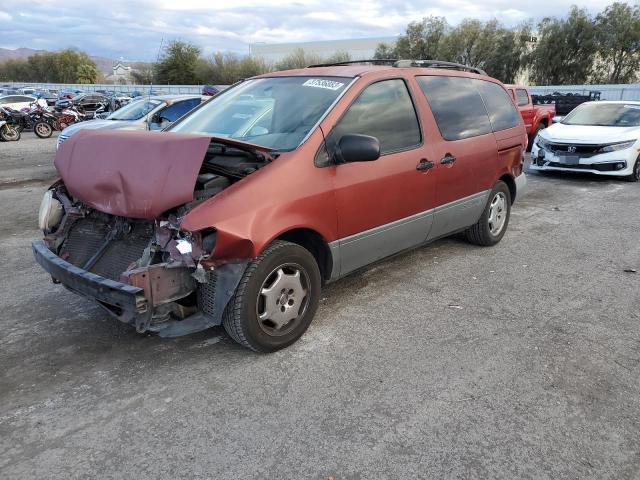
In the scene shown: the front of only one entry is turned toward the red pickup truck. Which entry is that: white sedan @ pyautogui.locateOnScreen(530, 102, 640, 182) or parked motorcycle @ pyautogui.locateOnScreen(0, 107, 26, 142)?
the parked motorcycle

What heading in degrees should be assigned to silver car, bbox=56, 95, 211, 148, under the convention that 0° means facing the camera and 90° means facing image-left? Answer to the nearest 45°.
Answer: approximately 45°

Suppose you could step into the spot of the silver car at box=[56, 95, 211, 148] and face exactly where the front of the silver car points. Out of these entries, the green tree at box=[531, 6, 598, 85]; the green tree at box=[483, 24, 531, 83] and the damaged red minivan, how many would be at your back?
2

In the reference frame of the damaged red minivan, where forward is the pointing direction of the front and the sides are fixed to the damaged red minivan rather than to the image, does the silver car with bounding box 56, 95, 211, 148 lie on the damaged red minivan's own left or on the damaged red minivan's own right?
on the damaged red minivan's own right

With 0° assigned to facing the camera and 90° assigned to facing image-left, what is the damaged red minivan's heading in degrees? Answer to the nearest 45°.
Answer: approximately 45°

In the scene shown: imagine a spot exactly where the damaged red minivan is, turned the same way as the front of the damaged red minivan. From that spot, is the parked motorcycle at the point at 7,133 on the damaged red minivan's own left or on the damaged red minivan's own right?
on the damaged red minivan's own right
